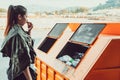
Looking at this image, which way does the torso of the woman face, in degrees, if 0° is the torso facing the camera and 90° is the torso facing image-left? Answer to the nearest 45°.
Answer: approximately 270°
